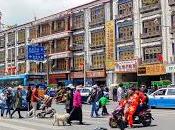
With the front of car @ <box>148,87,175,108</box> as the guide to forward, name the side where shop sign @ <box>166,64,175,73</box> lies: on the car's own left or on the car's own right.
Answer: on the car's own right

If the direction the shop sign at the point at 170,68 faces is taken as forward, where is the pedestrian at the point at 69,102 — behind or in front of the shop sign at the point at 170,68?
in front

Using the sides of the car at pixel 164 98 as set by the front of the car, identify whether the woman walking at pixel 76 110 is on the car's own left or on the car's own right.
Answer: on the car's own left

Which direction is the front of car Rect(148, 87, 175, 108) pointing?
to the viewer's left

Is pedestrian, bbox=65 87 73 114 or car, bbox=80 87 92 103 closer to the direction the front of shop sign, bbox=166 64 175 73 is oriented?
the pedestrian

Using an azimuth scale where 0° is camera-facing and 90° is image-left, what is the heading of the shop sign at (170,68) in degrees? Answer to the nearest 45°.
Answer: approximately 0°

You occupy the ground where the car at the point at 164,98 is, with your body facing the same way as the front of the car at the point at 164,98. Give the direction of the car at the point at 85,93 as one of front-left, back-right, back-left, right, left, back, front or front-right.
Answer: front-right

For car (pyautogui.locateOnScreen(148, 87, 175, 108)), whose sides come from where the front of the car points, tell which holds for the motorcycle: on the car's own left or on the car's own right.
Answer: on the car's own left

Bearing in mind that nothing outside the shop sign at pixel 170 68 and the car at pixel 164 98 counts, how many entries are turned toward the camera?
1

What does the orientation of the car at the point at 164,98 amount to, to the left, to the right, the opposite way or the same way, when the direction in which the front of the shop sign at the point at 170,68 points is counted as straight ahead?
to the right

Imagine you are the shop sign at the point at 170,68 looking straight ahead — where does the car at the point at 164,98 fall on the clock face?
The car is roughly at 12 o'clock from the shop sign.
